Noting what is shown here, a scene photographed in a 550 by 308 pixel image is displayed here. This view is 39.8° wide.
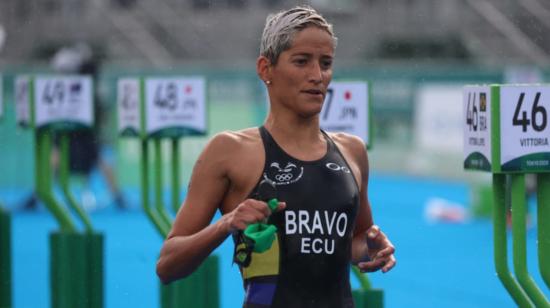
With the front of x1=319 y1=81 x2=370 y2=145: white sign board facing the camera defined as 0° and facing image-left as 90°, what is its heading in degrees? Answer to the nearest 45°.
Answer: approximately 0°

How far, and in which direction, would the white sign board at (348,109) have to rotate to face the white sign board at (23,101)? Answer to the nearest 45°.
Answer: approximately 135° to its right

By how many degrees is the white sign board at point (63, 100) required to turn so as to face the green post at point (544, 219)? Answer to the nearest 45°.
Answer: approximately 45° to its left

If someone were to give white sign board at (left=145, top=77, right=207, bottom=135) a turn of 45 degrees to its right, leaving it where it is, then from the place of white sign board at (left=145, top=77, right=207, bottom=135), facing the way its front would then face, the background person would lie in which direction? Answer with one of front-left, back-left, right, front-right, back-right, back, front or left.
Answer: back-right
